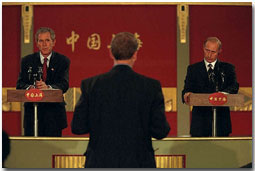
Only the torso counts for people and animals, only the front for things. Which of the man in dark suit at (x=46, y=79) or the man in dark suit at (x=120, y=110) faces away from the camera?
the man in dark suit at (x=120, y=110)

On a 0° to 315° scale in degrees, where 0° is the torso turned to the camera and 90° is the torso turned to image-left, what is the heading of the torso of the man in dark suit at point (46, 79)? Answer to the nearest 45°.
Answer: approximately 0°

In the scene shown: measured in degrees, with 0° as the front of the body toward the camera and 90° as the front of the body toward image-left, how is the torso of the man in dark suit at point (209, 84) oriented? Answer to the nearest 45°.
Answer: approximately 0°

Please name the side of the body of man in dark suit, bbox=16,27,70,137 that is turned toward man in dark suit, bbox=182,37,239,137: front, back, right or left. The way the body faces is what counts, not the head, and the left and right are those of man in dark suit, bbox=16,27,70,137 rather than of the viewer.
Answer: left

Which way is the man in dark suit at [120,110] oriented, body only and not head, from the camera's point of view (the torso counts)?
away from the camera

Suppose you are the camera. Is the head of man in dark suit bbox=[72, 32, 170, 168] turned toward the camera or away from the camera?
away from the camera

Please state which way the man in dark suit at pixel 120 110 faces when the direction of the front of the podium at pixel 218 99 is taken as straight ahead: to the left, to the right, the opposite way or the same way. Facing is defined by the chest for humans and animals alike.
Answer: the opposite way

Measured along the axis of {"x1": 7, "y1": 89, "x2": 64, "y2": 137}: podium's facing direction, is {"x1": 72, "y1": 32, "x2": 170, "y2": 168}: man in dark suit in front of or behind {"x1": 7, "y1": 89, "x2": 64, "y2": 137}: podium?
in front

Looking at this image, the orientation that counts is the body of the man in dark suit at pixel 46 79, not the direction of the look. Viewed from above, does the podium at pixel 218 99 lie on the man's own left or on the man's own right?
on the man's own left

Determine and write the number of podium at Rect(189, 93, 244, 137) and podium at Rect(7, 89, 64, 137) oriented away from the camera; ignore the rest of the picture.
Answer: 0

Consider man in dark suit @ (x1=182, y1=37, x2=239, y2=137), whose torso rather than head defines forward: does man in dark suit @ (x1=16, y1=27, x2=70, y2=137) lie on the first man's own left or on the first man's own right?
on the first man's own right

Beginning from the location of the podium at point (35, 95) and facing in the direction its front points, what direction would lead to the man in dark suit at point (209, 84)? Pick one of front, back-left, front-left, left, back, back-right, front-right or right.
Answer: left
